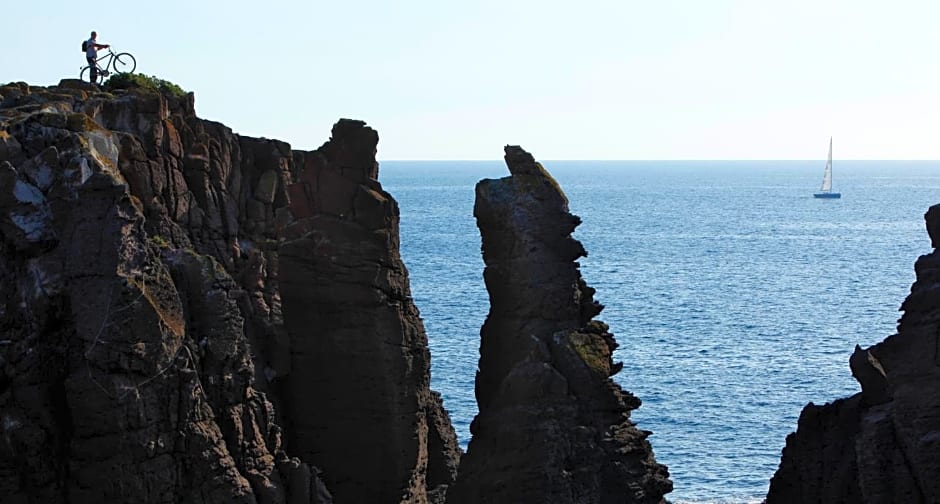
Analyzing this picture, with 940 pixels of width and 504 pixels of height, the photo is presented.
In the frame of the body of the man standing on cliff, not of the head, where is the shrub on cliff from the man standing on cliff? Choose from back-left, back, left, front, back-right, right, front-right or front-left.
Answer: front-right

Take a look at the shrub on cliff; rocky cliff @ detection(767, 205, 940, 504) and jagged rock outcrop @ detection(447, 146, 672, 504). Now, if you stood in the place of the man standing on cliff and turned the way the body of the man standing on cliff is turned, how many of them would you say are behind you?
0

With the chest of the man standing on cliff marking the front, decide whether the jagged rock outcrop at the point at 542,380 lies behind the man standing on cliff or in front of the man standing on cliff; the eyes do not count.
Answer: in front

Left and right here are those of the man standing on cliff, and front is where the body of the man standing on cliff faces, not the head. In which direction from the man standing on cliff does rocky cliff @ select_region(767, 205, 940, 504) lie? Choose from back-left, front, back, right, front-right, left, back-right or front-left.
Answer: front-right

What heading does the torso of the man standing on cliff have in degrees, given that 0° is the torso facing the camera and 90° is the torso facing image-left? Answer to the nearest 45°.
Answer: approximately 270°
